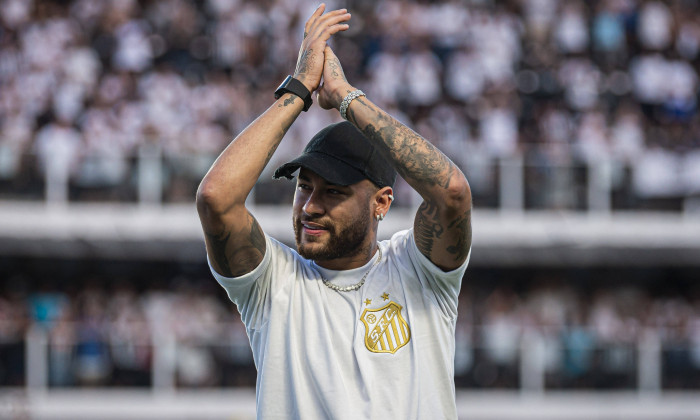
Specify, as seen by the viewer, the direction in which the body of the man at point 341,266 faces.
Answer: toward the camera
